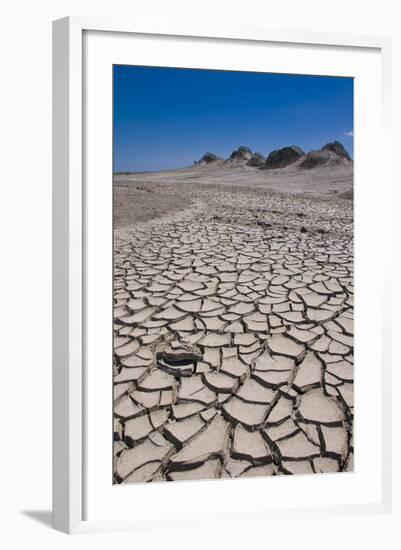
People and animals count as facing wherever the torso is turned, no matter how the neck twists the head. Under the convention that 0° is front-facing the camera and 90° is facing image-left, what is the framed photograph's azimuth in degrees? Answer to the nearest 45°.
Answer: approximately 315°
